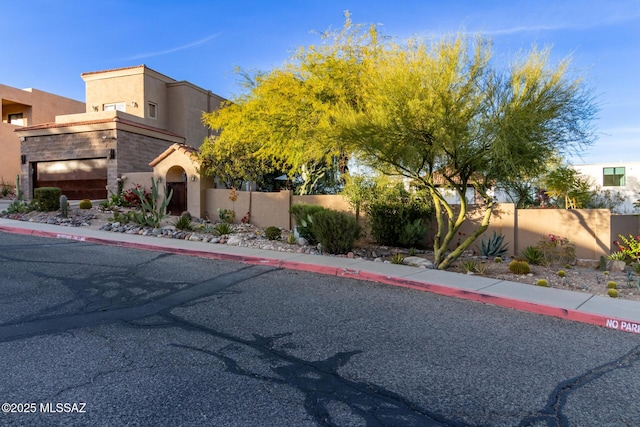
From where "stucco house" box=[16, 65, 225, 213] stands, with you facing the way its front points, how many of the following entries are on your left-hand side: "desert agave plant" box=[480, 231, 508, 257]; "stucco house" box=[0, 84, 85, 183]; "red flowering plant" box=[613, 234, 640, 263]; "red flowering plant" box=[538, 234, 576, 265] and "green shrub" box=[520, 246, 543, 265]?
4

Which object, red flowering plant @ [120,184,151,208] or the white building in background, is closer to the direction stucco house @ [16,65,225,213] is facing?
the red flowering plant

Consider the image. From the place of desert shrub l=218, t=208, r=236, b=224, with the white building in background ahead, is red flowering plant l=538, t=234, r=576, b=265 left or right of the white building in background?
right

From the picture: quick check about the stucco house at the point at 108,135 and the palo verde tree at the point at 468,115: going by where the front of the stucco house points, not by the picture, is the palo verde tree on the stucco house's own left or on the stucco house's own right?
on the stucco house's own left

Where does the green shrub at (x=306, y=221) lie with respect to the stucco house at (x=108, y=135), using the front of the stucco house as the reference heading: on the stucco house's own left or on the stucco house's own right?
on the stucco house's own left

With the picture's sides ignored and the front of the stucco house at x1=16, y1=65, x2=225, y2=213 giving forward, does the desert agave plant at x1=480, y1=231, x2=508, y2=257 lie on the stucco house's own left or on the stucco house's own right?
on the stucco house's own left

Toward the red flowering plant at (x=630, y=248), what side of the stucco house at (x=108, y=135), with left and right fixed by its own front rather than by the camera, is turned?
left

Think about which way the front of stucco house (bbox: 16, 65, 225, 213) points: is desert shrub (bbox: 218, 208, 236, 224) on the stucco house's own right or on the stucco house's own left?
on the stucco house's own left

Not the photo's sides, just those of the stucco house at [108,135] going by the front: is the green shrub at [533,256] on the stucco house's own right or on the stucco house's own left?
on the stucco house's own left

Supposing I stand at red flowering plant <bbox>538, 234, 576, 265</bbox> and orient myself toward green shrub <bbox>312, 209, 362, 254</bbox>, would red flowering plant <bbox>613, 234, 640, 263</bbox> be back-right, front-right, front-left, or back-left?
back-left

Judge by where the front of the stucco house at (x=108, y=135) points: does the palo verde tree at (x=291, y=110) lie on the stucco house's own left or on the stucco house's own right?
on the stucco house's own left

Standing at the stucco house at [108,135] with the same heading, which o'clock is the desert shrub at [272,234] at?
The desert shrub is roughly at 10 o'clock from the stucco house.

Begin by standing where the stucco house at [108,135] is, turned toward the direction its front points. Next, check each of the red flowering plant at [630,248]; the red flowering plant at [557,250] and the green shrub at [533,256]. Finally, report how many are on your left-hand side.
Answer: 3

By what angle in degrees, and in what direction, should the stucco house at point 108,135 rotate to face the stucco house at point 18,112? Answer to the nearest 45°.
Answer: approximately 90° to its right

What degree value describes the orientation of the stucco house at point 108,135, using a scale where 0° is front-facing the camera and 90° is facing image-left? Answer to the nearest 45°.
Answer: approximately 45°

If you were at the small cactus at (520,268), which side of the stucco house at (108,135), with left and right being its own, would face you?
left
